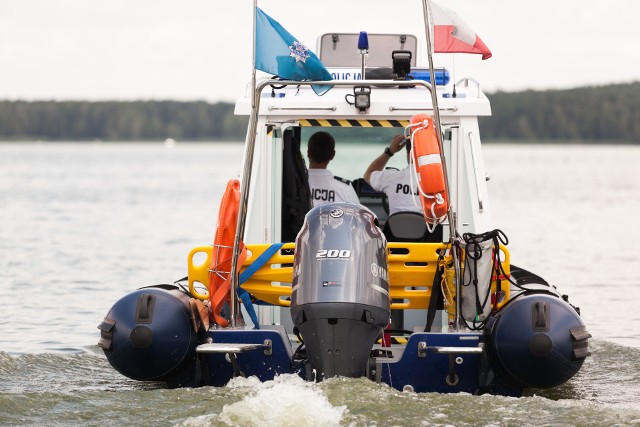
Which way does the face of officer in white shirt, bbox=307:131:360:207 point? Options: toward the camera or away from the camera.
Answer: away from the camera

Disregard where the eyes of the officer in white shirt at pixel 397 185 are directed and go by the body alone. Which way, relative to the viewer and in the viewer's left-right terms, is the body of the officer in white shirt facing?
facing away from the viewer

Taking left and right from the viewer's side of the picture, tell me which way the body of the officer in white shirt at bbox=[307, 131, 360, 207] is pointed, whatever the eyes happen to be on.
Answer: facing away from the viewer

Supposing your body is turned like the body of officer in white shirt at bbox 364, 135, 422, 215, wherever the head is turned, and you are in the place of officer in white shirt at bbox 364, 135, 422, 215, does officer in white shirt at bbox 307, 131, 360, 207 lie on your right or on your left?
on your left

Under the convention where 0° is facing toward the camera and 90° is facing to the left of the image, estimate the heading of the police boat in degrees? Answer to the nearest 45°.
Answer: approximately 180°
